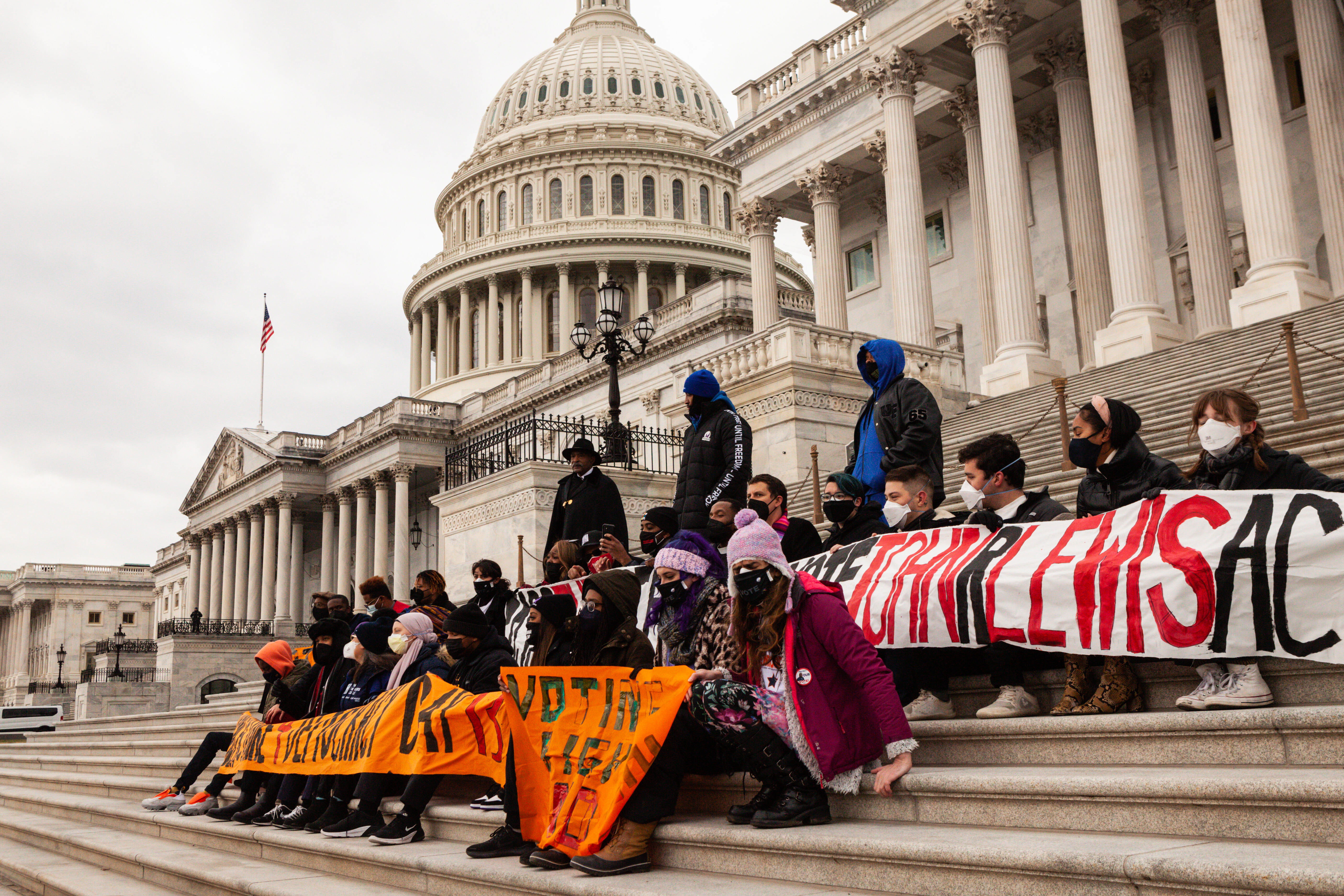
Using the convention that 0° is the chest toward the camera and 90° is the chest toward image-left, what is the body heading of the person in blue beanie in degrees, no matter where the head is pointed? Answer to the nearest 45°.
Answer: approximately 45°

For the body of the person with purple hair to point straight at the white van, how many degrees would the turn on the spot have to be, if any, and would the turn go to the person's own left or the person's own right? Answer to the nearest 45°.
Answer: approximately 90° to the person's own right

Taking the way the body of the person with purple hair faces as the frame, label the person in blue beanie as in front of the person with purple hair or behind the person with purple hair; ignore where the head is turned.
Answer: behind

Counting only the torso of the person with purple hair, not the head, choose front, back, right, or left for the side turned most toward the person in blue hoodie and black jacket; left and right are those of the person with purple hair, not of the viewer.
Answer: back

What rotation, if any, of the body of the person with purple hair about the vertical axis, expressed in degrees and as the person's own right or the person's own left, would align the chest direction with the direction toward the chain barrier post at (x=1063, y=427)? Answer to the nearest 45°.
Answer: approximately 180°

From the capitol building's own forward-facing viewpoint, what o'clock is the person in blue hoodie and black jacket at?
The person in blue hoodie and black jacket is roughly at 11 o'clock from the capitol building.

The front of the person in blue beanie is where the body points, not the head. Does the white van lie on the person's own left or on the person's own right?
on the person's own right

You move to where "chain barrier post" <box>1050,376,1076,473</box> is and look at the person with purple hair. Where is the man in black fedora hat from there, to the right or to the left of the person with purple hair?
right

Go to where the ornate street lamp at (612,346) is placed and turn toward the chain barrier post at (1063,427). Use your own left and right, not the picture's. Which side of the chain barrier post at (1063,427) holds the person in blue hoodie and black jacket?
right

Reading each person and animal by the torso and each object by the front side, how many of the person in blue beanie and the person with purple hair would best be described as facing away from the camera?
0
